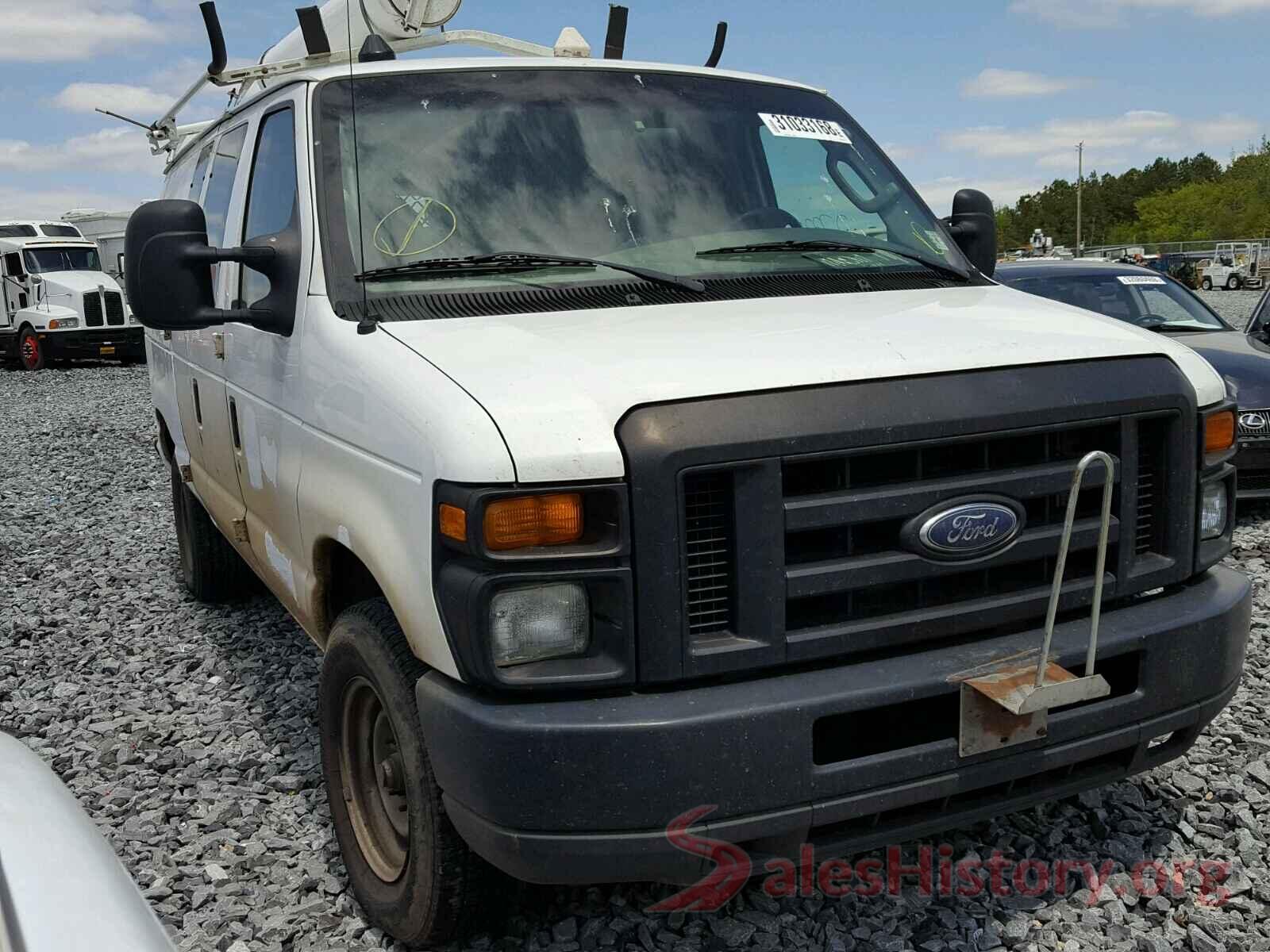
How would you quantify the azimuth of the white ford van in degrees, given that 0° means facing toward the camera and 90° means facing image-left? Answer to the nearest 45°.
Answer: approximately 315°

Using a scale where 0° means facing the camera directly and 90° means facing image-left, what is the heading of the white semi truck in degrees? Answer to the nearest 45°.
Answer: approximately 315°

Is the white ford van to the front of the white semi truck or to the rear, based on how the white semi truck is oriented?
to the front

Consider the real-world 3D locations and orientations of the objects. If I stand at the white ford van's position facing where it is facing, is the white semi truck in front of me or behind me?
behind

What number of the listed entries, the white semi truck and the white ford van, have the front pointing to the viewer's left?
0
